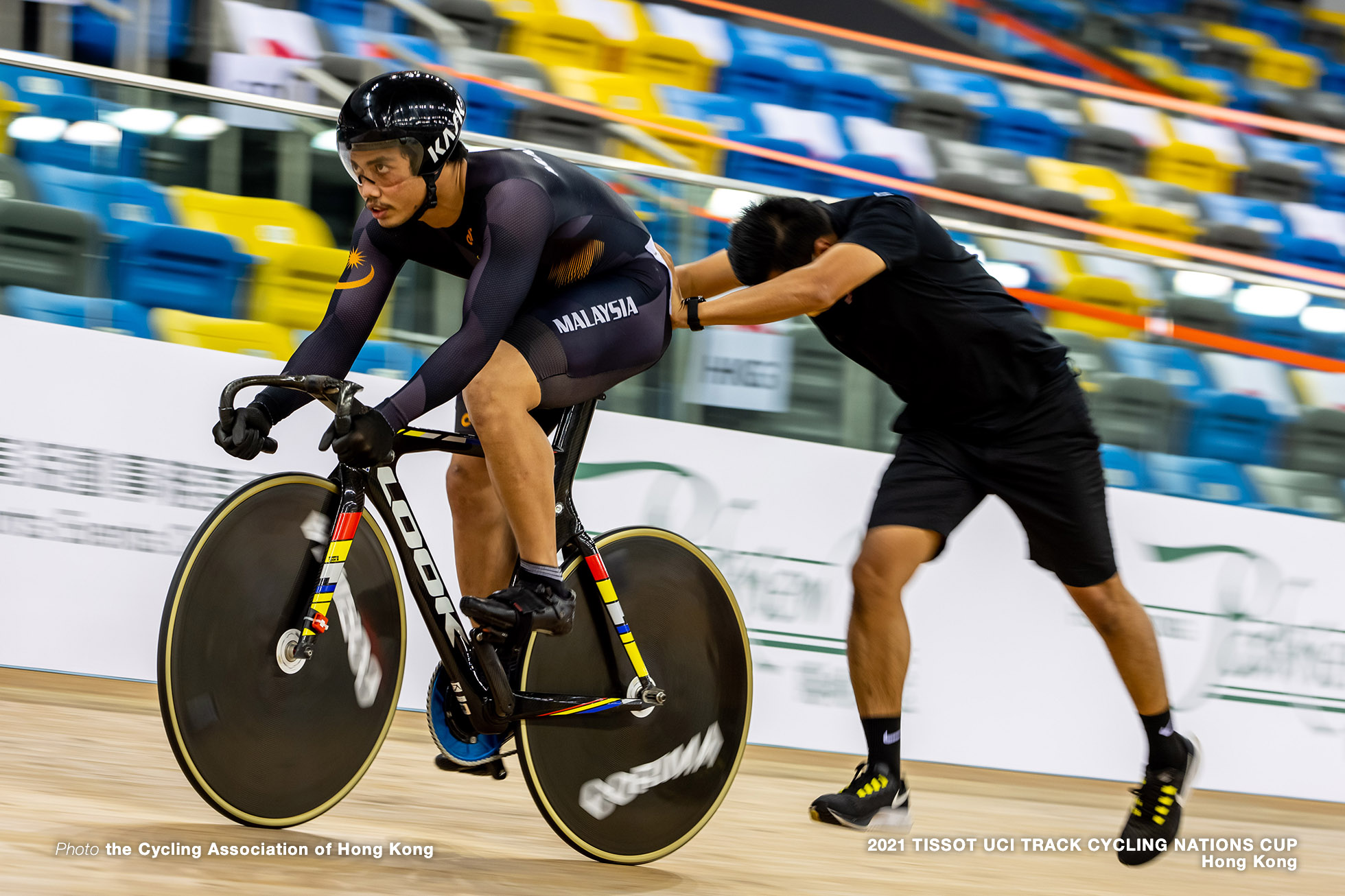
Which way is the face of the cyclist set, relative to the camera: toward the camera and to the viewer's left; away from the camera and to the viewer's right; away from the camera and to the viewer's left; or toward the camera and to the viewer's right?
toward the camera and to the viewer's left

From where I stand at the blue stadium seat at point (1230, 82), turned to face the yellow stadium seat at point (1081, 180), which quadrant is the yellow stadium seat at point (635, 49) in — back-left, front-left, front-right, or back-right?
front-right

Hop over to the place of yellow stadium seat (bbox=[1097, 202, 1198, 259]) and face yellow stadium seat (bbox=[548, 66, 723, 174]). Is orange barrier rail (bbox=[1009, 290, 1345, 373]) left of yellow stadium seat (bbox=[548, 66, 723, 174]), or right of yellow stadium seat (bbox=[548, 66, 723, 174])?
left

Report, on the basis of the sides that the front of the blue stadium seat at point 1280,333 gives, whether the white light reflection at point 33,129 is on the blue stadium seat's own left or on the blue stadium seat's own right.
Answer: on the blue stadium seat's own right

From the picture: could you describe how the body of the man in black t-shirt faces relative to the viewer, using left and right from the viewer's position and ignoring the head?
facing the viewer and to the left of the viewer

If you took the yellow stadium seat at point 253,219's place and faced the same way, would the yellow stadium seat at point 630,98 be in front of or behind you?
behind

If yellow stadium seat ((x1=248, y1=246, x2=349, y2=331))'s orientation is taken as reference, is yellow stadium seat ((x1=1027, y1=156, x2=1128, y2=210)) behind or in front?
behind

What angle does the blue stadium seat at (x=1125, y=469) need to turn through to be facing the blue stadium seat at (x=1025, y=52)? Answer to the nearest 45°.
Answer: approximately 135° to its right

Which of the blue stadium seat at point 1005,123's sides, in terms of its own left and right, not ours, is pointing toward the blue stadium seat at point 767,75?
right
